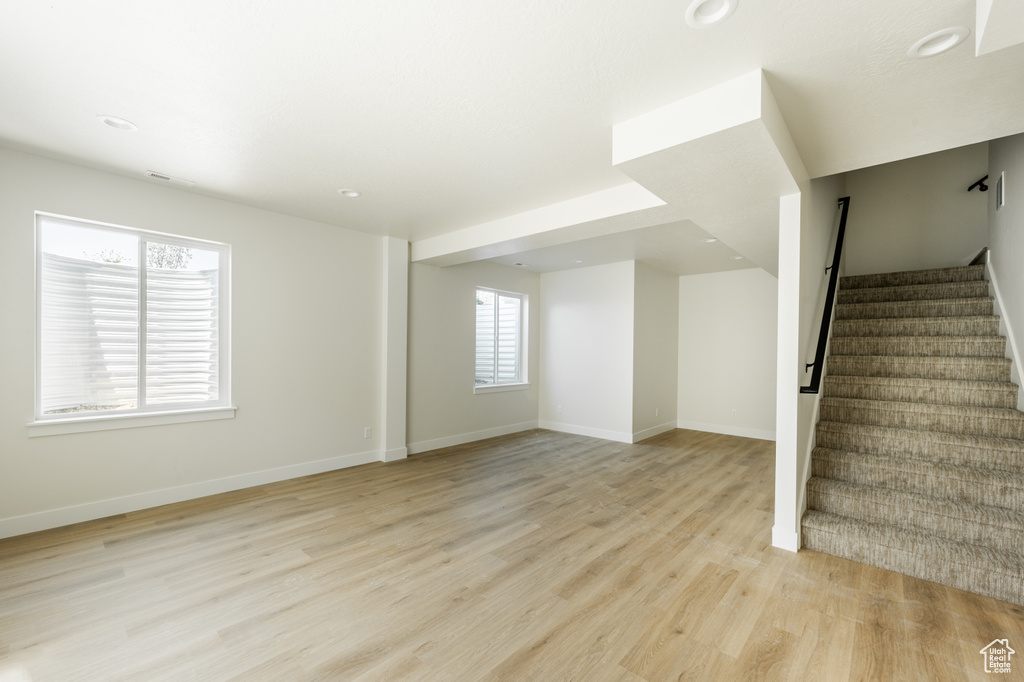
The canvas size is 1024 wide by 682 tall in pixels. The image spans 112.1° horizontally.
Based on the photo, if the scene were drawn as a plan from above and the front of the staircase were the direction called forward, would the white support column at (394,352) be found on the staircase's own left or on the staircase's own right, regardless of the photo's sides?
on the staircase's own right

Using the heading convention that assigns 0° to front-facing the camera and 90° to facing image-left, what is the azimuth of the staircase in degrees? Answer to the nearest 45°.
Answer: approximately 0°

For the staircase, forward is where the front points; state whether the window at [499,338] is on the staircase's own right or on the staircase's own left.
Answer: on the staircase's own right

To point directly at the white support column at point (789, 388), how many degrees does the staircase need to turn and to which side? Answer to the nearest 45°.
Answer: approximately 45° to its right
